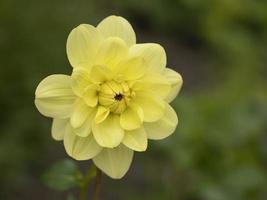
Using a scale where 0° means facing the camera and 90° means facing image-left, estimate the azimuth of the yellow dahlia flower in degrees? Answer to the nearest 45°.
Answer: approximately 0°
